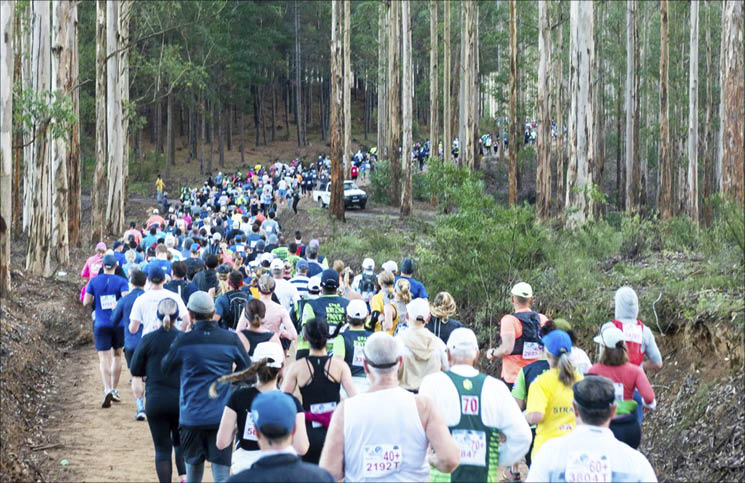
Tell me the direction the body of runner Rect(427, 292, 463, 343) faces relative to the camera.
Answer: away from the camera

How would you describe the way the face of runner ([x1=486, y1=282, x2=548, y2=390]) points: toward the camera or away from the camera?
away from the camera

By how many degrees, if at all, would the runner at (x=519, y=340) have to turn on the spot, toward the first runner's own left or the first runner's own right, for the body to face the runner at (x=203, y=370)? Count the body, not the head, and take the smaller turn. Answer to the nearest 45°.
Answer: approximately 90° to the first runner's own left

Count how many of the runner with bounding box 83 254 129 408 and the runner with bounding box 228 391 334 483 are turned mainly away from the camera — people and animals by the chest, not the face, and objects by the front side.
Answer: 2

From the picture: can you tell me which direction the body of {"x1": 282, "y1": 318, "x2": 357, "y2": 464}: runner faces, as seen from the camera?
away from the camera

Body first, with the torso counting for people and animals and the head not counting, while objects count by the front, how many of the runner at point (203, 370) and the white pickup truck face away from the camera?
1

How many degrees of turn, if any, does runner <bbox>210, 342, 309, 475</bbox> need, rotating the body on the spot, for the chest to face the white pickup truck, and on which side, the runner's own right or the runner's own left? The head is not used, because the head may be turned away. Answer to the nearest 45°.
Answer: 0° — they already face it

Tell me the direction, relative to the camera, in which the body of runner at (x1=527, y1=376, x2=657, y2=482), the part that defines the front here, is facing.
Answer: away from the camera

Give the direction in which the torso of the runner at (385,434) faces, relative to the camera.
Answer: away from the camera

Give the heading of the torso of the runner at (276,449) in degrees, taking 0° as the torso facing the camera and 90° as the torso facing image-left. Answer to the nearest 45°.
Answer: approximately 180°

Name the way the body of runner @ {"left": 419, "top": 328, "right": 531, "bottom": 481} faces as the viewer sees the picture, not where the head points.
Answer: away from the camera

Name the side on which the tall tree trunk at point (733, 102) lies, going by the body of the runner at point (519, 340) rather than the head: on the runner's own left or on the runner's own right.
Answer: on the runner's own right

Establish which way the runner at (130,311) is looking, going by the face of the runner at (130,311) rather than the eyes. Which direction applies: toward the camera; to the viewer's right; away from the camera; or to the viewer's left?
away from the camera

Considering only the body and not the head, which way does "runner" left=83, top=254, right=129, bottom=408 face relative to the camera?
away from the camera

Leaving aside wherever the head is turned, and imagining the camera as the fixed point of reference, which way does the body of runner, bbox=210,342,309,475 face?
away from the camera

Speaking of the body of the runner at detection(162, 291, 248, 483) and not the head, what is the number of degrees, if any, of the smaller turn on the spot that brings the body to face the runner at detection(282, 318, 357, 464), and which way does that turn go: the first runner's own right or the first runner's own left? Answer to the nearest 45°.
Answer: approximately 135° to the first runner's own right

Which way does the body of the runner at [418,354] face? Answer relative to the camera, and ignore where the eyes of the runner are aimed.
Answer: away from the camera

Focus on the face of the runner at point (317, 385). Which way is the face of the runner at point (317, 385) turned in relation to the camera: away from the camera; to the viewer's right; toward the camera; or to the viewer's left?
away from the camera

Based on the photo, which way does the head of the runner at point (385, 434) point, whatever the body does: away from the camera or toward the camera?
away from the camera
